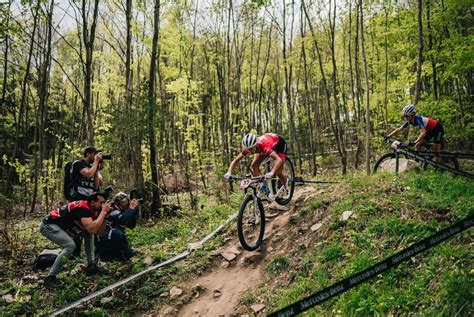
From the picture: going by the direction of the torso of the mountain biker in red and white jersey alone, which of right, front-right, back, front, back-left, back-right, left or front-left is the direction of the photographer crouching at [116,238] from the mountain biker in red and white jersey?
front-right

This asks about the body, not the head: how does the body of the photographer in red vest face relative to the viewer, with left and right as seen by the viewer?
facing to the right of the viewer

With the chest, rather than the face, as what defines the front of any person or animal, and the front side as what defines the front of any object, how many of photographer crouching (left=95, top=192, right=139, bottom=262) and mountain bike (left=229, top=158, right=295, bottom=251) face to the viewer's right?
1

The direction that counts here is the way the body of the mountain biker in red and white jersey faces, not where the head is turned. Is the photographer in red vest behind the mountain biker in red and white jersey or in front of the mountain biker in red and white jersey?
in front

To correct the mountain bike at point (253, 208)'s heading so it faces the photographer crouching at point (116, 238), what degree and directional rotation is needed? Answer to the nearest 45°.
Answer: approximately 45° to its right

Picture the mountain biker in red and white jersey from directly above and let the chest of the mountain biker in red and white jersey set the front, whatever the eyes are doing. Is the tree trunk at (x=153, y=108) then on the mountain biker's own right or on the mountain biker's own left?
on the mountain biker's own right

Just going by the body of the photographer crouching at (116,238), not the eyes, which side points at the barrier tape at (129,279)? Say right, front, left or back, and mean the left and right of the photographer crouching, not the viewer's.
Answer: right

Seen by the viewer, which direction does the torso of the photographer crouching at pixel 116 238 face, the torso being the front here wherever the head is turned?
to the viewer's right

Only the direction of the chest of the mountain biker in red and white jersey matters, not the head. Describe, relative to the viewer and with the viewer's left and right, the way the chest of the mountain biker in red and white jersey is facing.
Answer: facing the viewer and to the left of the viewer

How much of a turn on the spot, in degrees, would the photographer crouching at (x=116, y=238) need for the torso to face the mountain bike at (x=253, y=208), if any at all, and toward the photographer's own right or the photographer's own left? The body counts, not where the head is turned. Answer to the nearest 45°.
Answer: approximately 45° to the photographer's own right

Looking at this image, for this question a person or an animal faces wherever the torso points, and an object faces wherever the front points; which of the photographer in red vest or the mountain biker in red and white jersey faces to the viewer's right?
the photographer in red vest

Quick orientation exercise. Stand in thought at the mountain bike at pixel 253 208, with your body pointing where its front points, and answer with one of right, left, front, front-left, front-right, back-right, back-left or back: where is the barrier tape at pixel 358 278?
front-left
